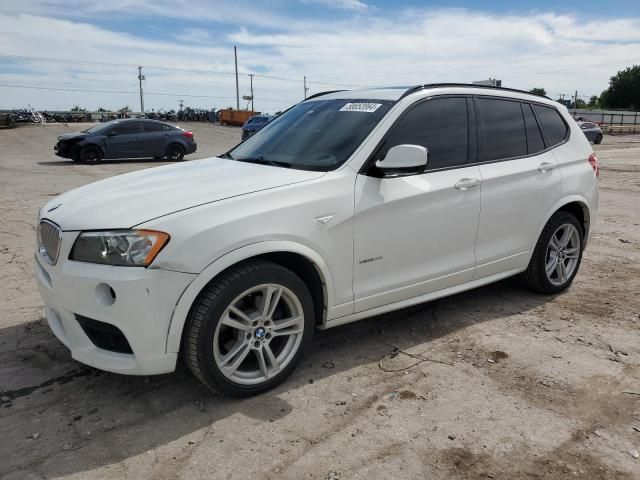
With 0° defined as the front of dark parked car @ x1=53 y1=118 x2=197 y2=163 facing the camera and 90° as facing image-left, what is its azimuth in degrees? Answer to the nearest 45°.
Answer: approximately 90°

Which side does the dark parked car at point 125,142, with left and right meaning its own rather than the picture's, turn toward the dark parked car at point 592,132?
back

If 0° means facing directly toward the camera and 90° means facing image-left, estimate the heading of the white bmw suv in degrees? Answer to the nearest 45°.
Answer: approximately 45°

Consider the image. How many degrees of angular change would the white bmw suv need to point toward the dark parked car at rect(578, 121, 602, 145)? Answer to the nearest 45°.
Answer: approximately 180°

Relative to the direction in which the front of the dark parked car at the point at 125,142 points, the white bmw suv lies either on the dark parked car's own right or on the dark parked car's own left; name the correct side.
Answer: on the dark parked car's own left
